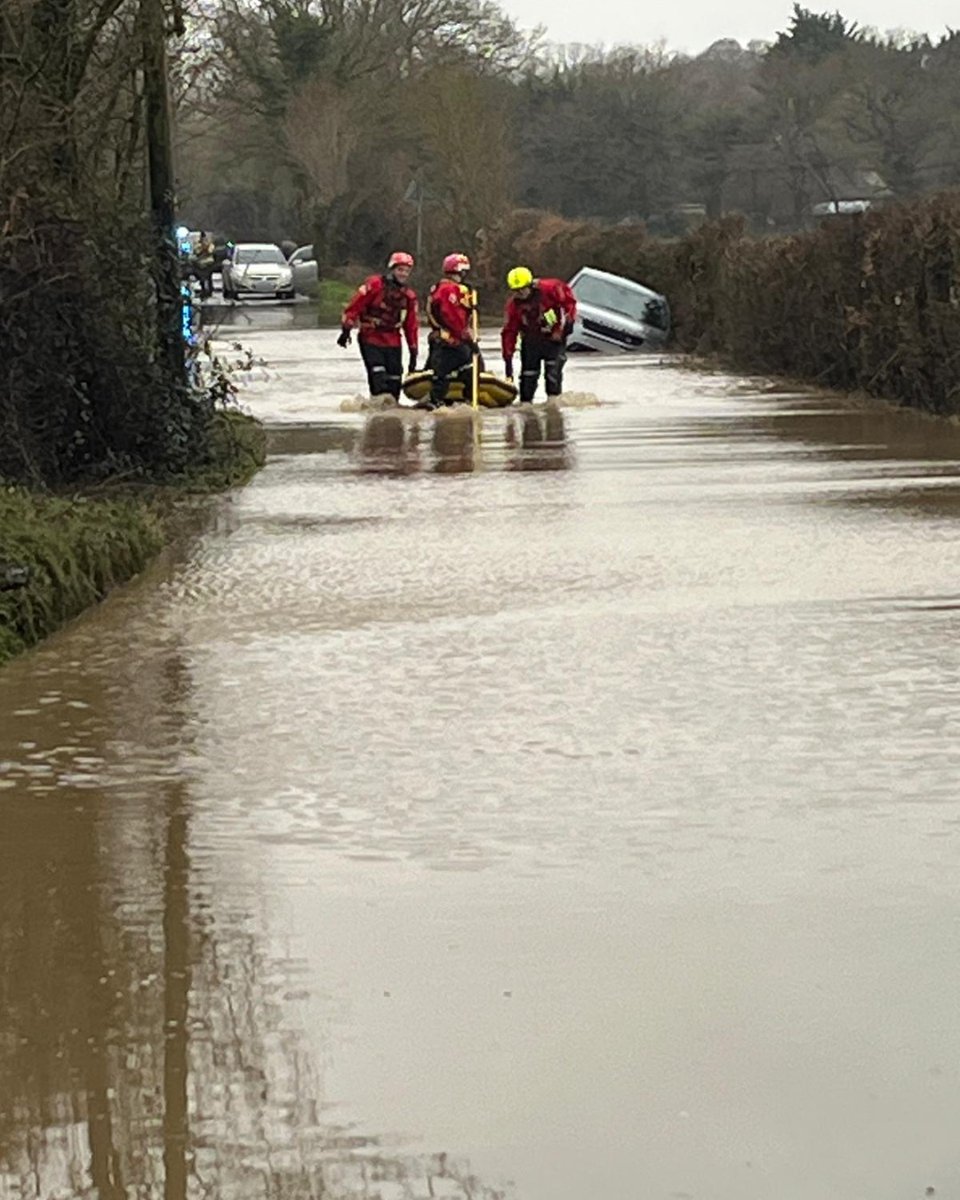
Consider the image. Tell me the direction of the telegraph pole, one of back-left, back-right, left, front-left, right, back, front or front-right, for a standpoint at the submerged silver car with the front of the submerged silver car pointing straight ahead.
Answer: front

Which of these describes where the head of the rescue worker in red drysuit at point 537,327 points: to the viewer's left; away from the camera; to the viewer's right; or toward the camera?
toward the camera

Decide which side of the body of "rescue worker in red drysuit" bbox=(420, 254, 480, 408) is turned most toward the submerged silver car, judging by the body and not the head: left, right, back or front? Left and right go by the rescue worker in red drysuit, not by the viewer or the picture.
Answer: left

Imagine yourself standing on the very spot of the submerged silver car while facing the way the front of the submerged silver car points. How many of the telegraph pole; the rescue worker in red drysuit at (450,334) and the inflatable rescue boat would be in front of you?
3

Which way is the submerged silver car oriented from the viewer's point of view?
toward the camera

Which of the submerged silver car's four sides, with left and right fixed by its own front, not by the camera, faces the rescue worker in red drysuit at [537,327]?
front

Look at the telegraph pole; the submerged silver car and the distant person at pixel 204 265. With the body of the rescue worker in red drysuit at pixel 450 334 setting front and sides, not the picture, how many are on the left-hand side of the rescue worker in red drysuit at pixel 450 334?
1

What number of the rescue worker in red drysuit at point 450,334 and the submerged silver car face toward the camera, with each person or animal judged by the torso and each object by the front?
1
